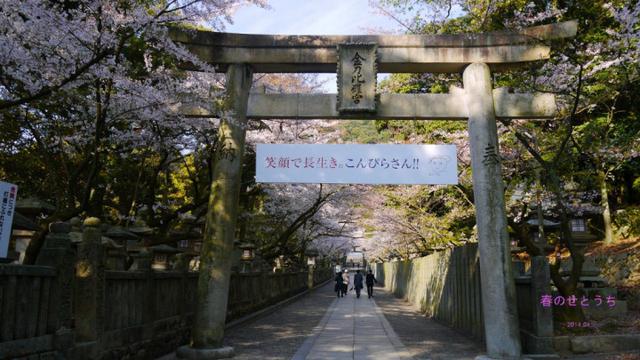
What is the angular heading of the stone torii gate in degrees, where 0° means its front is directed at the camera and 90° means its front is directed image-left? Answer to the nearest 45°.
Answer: approximately 0°

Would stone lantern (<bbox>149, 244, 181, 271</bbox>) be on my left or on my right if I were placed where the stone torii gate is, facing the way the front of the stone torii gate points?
on my right

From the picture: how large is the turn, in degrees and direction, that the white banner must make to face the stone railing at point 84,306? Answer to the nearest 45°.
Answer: approximately 45° to its right

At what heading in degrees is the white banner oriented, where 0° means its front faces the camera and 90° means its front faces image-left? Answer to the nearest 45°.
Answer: approximately 0°

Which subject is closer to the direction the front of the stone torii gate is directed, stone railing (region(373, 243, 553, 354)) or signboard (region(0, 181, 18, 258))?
the signboard

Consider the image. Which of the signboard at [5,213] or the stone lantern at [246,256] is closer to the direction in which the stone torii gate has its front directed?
the signboard

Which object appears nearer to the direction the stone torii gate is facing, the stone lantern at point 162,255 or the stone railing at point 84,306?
the stone railing

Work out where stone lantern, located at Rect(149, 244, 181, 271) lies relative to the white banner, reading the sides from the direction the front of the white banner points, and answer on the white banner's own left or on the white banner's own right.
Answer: on the white banner's own right

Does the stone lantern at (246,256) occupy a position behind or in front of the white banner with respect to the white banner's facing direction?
behind

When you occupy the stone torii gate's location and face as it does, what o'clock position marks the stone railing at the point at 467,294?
The stone railing is roughly at 7 o'clock from the stone torii gate.

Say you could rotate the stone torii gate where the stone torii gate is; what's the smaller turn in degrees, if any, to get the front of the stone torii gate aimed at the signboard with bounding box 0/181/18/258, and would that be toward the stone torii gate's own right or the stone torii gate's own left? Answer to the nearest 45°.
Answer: approximately 45° to the stone torii gate's own right
